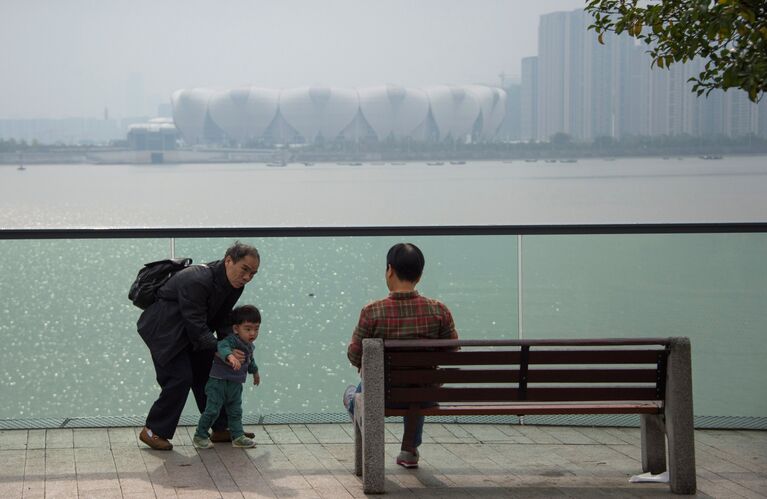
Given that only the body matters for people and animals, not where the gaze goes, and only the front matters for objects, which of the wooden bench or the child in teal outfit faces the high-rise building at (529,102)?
the wooden bench

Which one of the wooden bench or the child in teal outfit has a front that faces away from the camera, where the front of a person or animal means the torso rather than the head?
the wooden bench

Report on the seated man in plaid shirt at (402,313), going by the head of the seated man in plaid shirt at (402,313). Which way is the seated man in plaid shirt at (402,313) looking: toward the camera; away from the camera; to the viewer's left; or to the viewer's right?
away from the camera

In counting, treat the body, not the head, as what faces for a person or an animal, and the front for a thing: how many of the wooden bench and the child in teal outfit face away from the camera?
1

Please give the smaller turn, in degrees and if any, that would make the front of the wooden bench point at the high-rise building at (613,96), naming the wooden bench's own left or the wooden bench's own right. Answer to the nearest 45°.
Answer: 0° — it already faces it

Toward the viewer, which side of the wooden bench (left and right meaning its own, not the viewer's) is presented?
back

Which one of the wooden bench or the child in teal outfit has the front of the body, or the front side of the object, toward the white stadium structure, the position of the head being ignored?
the wooden bench

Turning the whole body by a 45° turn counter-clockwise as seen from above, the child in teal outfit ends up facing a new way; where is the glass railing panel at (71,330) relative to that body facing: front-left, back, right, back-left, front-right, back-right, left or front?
back-left

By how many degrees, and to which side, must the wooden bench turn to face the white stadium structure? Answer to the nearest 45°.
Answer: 0° — it already faces it

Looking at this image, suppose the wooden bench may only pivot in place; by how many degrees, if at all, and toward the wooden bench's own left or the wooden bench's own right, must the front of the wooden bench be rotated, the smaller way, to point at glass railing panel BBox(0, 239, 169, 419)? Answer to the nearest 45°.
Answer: approximately 45° to the wooden bench's own left

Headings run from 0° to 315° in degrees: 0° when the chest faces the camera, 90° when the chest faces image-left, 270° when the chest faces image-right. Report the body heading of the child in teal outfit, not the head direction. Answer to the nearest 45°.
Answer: approximately 315°
